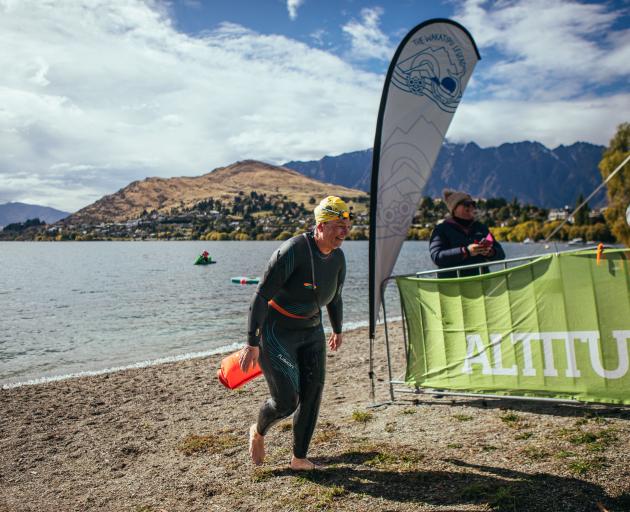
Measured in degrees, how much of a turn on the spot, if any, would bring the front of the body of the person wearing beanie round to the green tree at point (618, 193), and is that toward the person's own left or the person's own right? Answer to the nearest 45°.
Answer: approximately 135° to the person's own left

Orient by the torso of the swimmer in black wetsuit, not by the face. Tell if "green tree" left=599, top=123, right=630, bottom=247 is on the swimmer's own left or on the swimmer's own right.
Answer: on the swimmer's own left

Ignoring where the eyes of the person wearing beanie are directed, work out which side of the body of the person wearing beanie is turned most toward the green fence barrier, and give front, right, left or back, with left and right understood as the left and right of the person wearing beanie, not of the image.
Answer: front

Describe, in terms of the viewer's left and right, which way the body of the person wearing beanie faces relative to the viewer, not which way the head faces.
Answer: facing the viewer and to the right of the viewer

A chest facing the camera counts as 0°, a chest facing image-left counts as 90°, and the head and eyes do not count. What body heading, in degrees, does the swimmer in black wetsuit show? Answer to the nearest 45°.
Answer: approximately 315°

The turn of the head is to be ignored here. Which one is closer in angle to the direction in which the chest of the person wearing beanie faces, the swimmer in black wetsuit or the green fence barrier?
the green fence barrier

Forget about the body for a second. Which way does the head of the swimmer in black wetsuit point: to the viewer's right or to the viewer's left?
to the viewer's right

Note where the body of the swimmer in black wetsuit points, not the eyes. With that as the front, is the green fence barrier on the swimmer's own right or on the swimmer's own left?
on the swimmer's own left

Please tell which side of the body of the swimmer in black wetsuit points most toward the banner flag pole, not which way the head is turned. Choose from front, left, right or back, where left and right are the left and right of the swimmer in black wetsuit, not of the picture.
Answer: left
